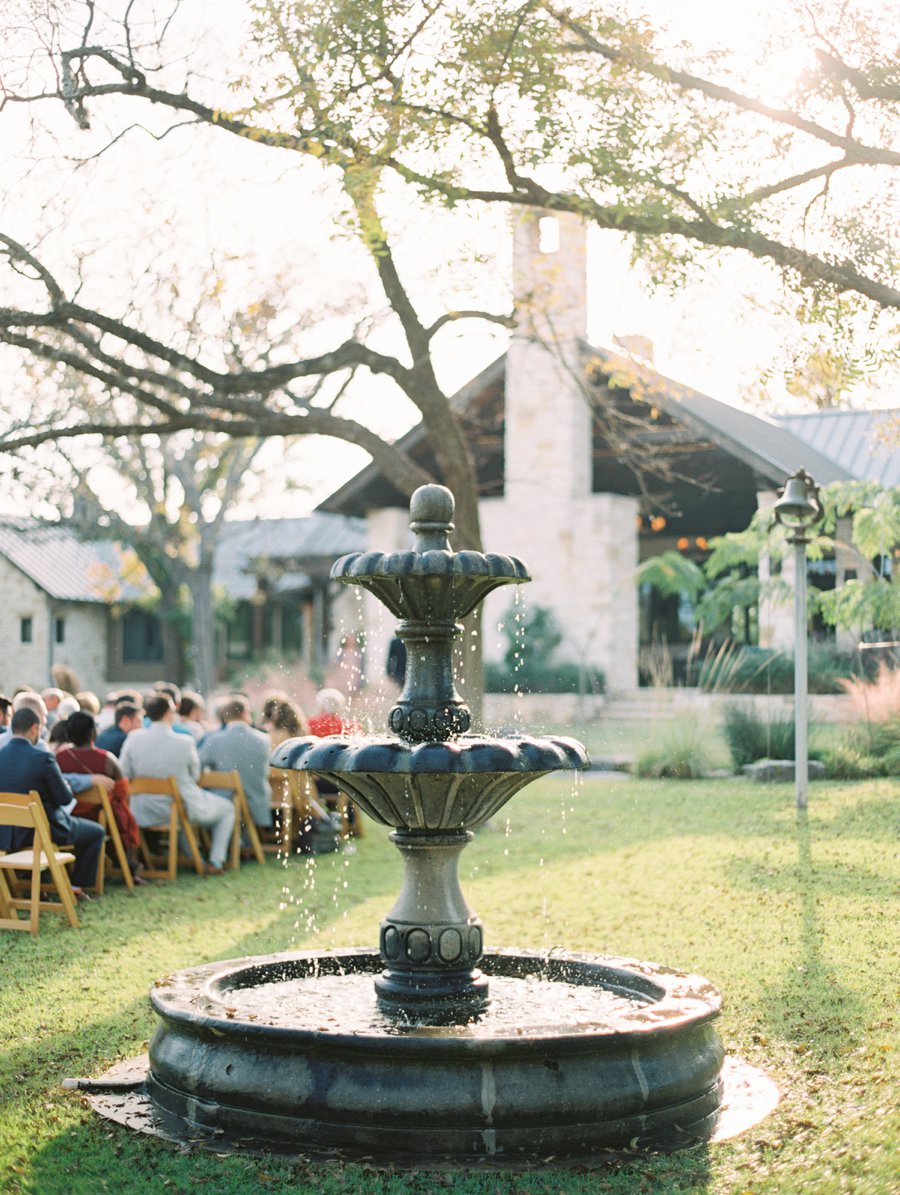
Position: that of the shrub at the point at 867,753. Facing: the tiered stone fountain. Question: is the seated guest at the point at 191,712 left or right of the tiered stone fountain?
right

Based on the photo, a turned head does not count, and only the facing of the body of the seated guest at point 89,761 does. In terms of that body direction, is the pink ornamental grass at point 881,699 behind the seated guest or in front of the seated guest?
in front

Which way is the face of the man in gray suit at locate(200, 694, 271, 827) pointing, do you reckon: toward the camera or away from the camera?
away from the camera

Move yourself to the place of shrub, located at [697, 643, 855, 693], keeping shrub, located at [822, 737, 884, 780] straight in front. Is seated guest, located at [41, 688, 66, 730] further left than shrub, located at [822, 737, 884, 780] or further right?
right

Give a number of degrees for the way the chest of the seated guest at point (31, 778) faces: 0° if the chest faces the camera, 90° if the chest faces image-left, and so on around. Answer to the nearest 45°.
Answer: approximately 225°

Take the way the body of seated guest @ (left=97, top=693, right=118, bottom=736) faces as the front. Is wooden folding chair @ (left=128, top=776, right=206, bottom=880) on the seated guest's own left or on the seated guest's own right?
on the seated guest's own right
